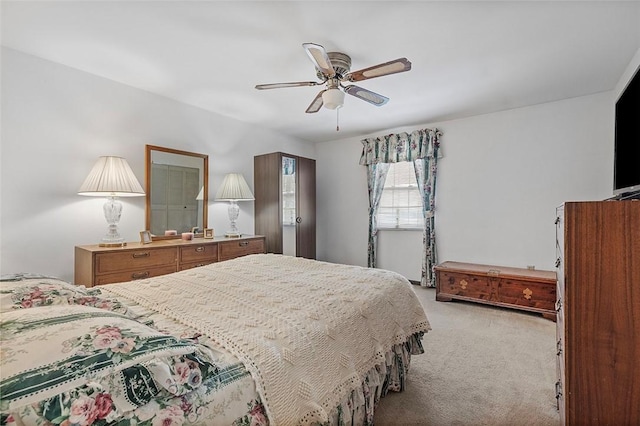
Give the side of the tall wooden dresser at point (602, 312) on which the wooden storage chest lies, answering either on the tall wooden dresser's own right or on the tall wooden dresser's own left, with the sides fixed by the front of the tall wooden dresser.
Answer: on the tall wooden dresser's own right

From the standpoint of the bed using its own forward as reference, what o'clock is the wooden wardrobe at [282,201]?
The wooden wardrobe is roughly at 11 o'clock from the bed.

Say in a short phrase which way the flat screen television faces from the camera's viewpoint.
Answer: facing to the left of the viewer

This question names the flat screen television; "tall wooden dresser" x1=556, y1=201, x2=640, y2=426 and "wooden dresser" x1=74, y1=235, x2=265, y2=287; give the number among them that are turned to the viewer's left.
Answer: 2

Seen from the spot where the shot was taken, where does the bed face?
facing away from the viewer and to the right of the viewer

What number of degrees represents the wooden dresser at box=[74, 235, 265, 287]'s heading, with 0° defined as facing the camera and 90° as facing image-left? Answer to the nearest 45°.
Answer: approximately 315°

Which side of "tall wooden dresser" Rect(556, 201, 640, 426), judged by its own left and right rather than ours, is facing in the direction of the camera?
left

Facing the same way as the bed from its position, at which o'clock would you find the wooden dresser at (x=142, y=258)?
The wooden dresser is roughly at 10 o'clock from the bed.

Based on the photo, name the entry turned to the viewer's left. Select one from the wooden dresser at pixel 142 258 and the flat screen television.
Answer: the flat screen television

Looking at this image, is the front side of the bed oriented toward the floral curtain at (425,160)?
yes

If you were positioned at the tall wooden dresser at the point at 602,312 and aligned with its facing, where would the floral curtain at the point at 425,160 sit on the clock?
The floral curtain is roughly at 2 o'clock from the tall wooden dresser.
